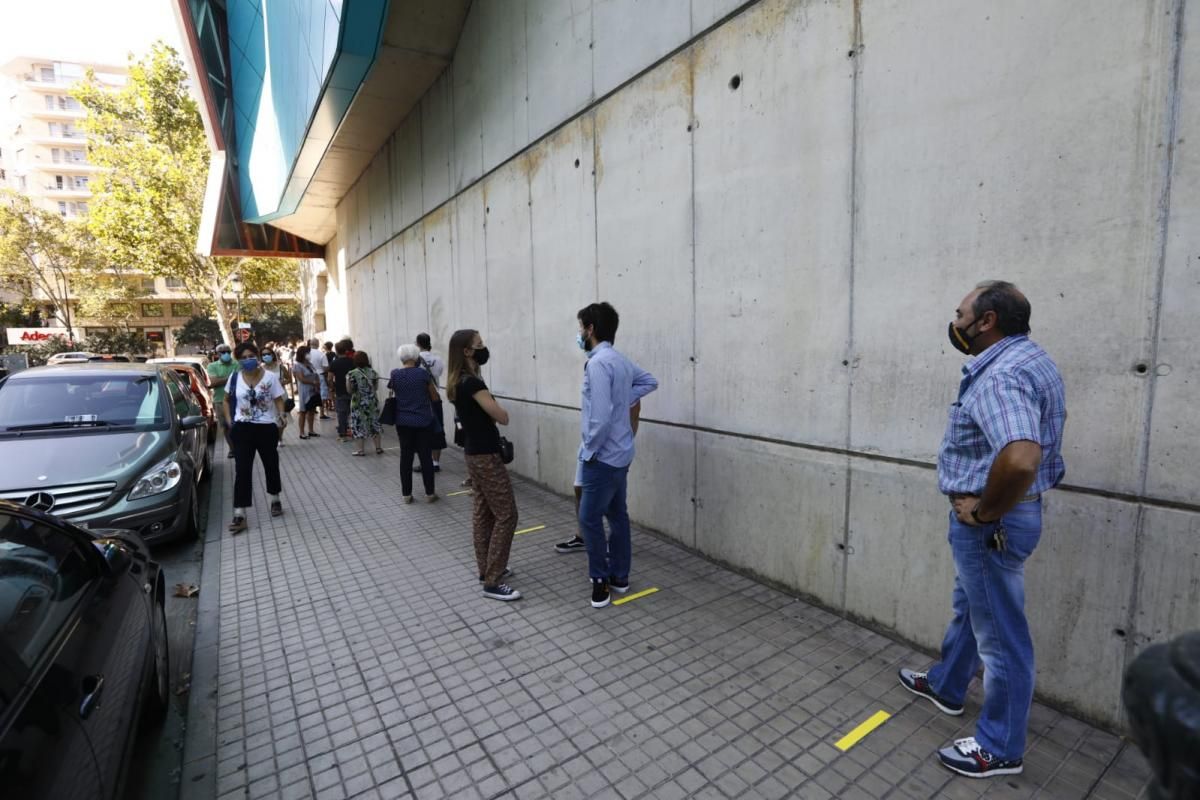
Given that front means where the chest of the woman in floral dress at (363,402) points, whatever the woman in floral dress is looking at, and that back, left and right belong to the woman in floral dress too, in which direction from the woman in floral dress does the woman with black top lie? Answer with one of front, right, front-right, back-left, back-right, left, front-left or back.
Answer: back

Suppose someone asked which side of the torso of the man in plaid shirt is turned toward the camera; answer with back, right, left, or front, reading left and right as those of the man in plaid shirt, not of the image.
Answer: left

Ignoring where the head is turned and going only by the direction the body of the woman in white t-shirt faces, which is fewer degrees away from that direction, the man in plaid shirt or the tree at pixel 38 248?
the man in plaid shirt

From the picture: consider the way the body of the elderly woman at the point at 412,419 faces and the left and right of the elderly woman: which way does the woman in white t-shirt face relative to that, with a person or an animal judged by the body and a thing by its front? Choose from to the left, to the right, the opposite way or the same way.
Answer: the opposite way

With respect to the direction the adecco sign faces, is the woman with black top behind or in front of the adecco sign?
in front

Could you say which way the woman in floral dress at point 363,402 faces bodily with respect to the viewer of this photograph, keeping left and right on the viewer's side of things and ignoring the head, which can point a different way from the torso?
facing away from the viewer

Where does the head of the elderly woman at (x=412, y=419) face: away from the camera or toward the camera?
away from the camera

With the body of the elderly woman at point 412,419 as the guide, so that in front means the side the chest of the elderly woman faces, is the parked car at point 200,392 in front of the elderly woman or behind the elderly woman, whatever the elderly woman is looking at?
in front

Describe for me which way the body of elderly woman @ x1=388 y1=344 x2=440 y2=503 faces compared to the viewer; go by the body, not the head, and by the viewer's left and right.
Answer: facing away from the viewer

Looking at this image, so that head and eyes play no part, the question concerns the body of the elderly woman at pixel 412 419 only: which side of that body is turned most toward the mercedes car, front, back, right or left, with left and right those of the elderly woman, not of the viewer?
left

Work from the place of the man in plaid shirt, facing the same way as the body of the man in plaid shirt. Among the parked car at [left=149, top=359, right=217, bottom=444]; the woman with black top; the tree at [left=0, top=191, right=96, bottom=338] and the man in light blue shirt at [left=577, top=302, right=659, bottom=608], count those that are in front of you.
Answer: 4

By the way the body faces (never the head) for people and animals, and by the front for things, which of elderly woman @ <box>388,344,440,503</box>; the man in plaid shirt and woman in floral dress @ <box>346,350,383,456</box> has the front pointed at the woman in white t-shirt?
the man in plaid shirt
